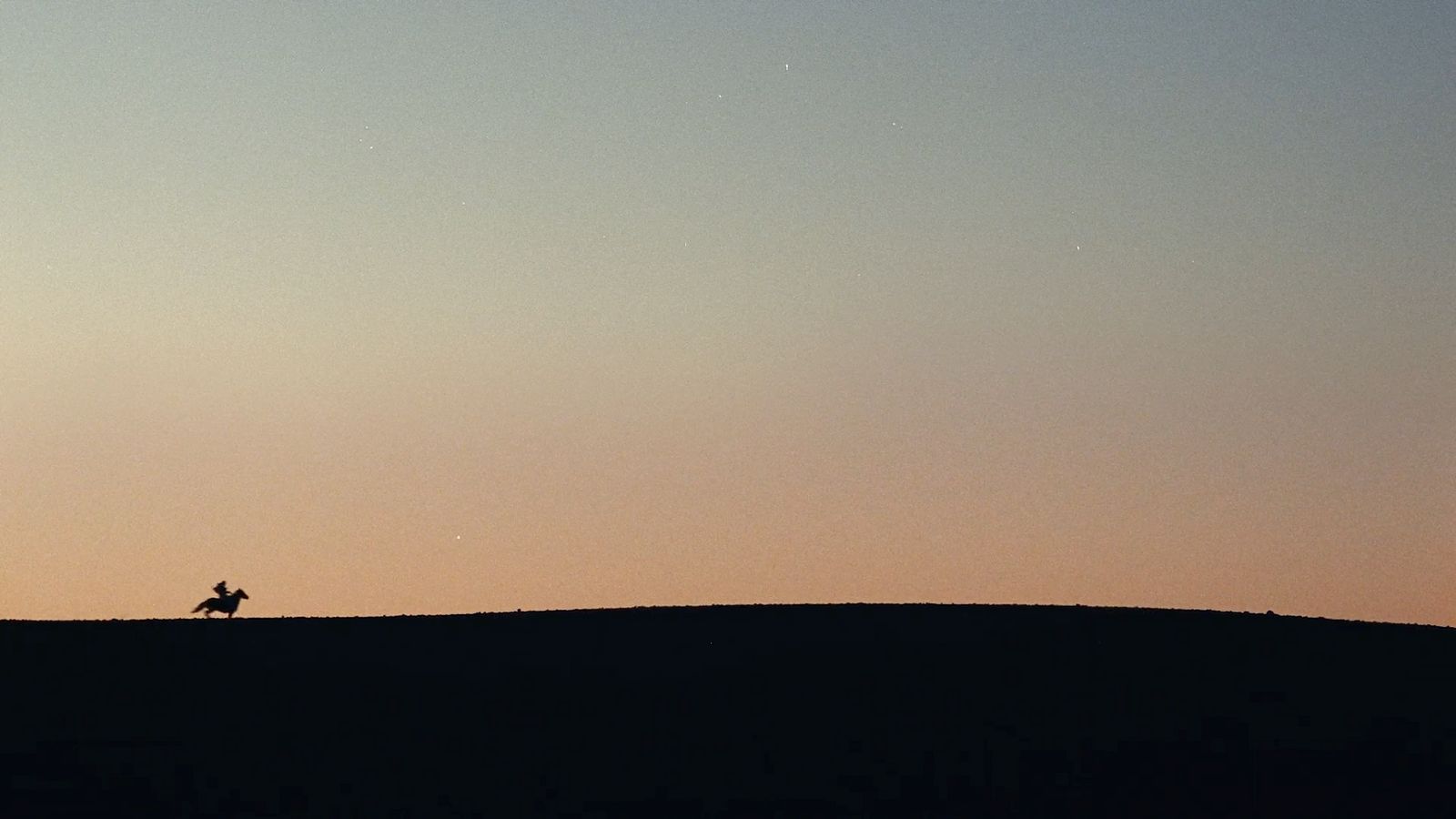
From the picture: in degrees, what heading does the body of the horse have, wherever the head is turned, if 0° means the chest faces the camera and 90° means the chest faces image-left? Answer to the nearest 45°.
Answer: approximately 270°
